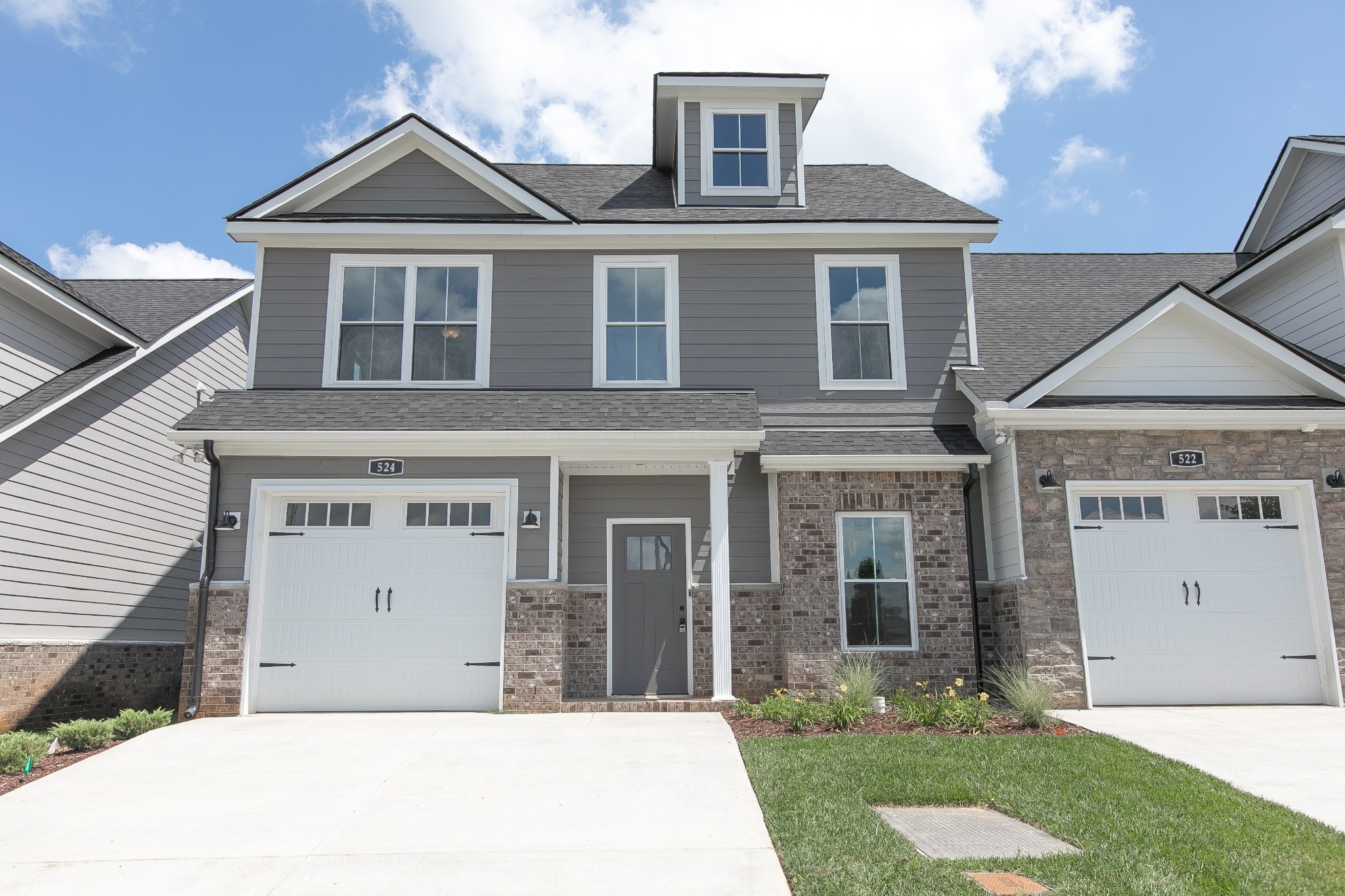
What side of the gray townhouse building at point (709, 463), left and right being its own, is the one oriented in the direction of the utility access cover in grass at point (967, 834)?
front

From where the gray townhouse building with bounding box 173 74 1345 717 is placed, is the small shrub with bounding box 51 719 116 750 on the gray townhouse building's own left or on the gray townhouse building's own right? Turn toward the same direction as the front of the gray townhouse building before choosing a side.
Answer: on the gray townhouse building's own right

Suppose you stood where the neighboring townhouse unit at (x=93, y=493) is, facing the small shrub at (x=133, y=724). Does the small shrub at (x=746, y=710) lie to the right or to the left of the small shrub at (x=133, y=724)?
left

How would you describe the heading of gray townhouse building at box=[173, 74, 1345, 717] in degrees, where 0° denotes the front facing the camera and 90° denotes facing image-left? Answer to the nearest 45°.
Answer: approximately 0°

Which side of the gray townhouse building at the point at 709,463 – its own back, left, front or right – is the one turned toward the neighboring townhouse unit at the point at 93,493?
right

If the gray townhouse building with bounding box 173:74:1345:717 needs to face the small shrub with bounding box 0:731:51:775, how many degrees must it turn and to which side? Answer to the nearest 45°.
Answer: approximately 45° to its right

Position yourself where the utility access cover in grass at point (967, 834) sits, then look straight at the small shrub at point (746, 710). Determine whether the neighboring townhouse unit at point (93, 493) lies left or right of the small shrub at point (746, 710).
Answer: left

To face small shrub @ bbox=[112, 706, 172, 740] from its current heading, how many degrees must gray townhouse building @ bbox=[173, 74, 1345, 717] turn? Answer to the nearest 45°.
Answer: approximately 90° to its right

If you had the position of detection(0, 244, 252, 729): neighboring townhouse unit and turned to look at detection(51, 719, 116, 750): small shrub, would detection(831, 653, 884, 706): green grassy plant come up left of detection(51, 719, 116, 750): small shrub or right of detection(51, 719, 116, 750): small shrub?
left
